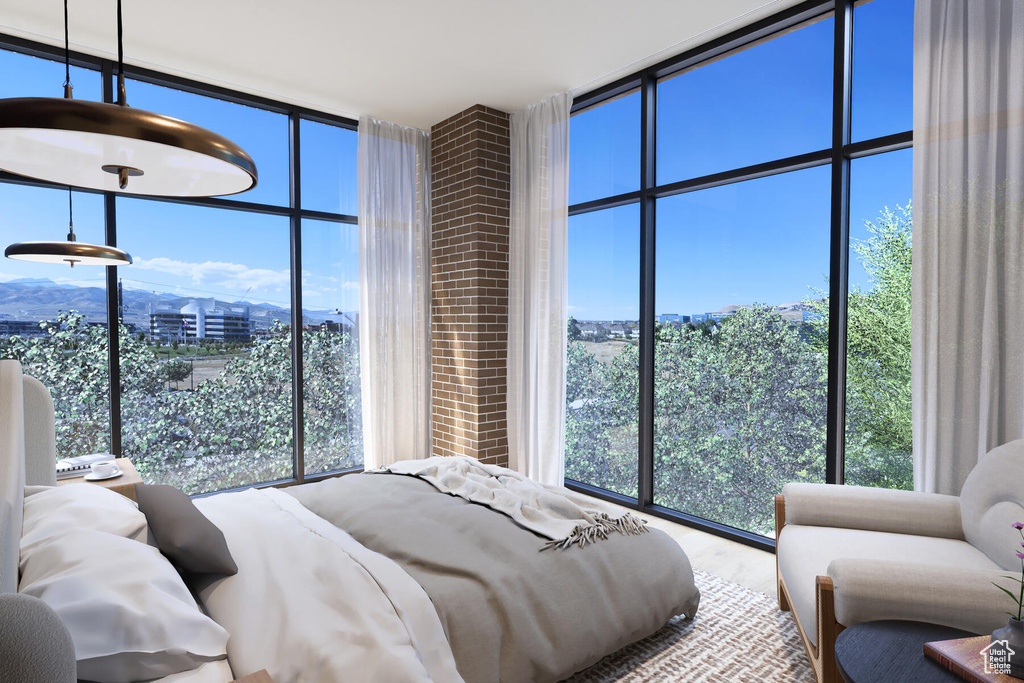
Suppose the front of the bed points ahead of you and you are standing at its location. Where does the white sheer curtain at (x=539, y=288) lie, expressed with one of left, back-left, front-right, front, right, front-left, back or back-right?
front-left

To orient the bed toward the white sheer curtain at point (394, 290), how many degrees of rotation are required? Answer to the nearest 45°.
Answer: approximately 90° to its left

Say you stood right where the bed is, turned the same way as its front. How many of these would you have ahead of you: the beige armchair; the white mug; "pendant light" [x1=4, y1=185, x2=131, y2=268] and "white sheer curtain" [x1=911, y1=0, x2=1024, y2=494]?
2

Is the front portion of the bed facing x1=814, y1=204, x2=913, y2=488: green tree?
yes

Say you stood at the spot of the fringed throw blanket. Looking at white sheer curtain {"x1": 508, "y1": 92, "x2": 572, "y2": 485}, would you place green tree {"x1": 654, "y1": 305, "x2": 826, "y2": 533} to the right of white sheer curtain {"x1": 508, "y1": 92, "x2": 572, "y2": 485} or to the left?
right

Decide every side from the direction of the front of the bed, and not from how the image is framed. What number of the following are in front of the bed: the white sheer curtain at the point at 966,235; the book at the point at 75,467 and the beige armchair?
2

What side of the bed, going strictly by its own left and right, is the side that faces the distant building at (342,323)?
left

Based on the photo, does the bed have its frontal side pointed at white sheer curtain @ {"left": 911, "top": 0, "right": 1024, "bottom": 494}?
yes

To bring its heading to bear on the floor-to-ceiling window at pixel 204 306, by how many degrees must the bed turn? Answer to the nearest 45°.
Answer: approximately 90° to its left

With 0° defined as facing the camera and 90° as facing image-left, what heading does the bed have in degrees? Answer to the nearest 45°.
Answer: approximately 270°

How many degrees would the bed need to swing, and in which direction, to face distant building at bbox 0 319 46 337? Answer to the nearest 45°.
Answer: approximately 135° to its left

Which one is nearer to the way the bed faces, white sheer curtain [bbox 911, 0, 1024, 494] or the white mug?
the white sheer curtain

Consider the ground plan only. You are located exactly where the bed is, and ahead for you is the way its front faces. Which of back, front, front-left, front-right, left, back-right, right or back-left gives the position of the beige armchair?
front

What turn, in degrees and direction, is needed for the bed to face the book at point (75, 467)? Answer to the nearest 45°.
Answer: approximately 135° to its left

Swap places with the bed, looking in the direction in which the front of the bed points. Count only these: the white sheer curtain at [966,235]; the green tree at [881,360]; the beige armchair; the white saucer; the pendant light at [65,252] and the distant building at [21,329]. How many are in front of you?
3

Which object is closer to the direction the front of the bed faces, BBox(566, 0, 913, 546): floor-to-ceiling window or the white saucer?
the floor-to-ceiling window
